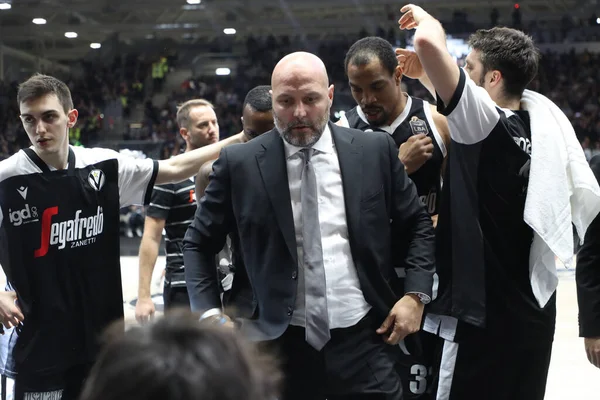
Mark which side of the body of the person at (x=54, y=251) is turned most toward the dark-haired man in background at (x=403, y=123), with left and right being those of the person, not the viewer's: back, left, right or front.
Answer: left

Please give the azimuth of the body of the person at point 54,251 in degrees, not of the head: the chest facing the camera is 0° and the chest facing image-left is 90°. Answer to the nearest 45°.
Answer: approximately 0°
